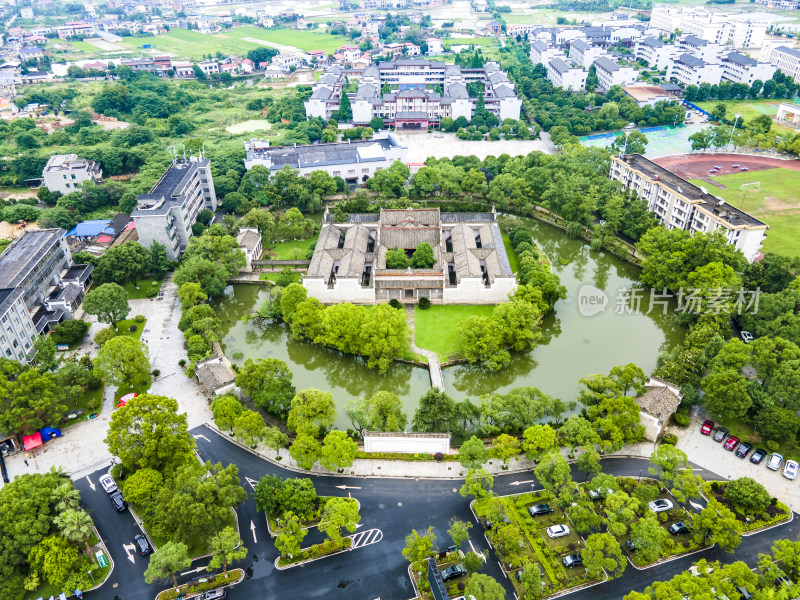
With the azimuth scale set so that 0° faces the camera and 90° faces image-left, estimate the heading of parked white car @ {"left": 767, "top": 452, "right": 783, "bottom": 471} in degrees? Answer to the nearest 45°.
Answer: approximately 180°
